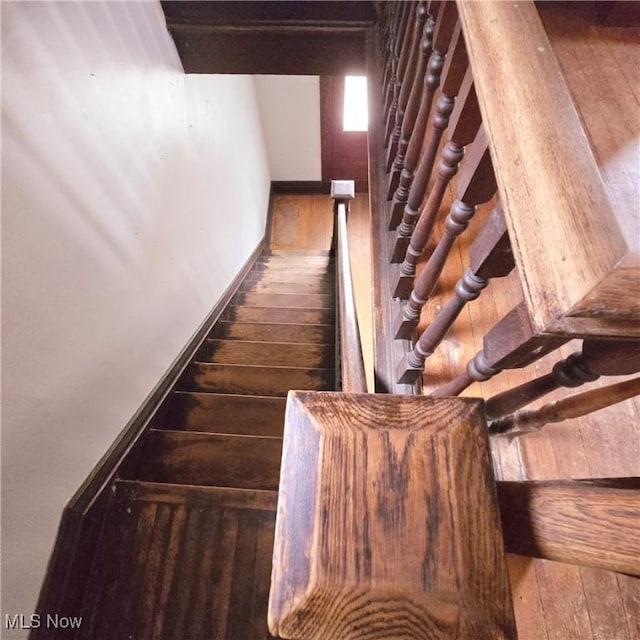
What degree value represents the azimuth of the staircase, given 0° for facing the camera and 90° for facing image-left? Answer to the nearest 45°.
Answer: approximately 180°
